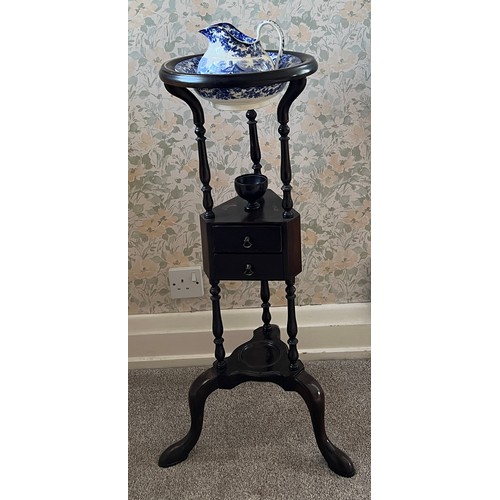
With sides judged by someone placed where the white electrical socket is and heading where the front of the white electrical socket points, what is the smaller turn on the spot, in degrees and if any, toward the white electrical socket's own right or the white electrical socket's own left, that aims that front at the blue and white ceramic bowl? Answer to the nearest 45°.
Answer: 0° — it already faces it

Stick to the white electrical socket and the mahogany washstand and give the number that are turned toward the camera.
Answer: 2

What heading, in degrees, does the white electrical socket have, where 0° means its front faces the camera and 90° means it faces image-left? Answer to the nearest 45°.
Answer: approximately 0°

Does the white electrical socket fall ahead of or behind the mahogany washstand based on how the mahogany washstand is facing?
behind

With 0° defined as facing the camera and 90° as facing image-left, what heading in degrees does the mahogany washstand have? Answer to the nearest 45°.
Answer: approximately 0°

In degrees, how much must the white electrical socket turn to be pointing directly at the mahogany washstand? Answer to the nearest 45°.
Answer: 0° — it already faces it
